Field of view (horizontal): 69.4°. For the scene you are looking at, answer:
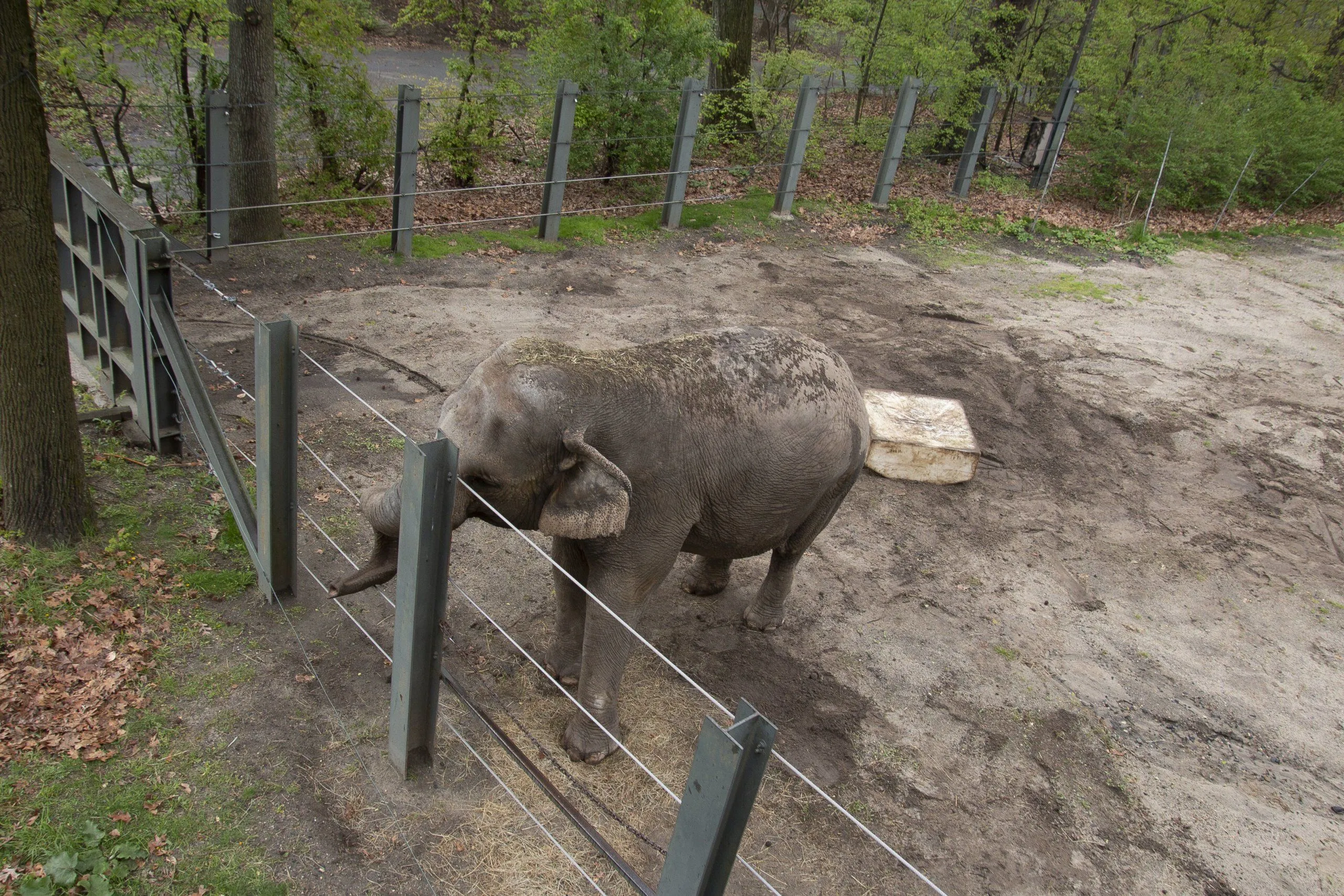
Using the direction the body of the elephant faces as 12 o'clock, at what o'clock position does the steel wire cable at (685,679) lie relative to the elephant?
The steel wire cable is roughly at 10 o'clock from the elephant.

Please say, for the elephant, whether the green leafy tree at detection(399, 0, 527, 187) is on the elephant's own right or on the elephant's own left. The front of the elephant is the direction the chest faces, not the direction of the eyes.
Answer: on the elephant's own right

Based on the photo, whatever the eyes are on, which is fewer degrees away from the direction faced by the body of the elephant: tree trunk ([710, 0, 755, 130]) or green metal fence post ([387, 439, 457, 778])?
the green metal fence post

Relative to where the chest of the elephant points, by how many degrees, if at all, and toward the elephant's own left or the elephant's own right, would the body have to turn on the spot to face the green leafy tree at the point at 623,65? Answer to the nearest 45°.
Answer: approximately 135° to the elephant's own right

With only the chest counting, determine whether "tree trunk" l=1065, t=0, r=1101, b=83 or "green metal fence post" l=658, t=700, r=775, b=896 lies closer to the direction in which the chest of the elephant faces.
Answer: the green metal fence post

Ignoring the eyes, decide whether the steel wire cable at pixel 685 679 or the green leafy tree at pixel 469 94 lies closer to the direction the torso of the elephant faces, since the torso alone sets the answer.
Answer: the steel wire cable

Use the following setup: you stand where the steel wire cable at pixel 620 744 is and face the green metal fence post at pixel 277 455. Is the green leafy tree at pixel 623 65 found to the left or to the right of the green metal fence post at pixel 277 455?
right

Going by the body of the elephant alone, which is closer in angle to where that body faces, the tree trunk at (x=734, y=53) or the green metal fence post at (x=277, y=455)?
the green metal fence post

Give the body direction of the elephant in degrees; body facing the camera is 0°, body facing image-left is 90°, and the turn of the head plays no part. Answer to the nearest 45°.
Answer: approximately 45°

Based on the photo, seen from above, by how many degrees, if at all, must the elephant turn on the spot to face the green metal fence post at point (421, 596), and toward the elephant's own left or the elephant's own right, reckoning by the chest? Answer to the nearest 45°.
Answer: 0° — it already faces it

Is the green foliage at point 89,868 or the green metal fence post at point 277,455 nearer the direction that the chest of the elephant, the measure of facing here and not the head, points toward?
the green foliage

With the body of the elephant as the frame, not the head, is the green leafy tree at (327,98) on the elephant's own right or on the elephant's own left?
on the elephant's own right

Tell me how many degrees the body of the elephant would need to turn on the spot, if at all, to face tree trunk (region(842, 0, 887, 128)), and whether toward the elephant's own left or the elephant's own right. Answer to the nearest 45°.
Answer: approximately 135° to the elephant's own right

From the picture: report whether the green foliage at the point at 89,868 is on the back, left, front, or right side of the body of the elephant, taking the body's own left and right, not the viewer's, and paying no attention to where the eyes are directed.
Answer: front
